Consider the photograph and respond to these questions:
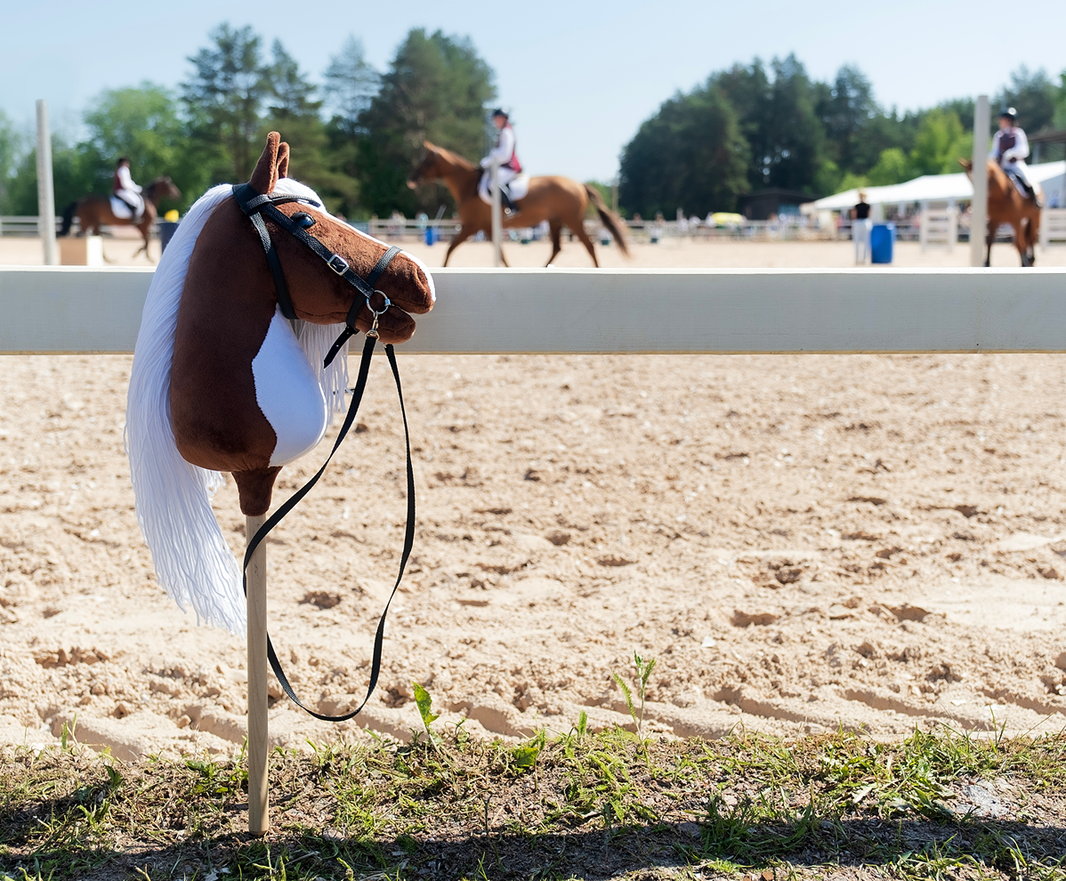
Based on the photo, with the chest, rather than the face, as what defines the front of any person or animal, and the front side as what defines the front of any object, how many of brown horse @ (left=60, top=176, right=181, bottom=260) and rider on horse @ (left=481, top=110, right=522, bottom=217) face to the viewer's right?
1

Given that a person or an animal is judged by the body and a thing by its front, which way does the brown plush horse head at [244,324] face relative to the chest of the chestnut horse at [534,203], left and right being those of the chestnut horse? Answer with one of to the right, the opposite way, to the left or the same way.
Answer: the opposite way

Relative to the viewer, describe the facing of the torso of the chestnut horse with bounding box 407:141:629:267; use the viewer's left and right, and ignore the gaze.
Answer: facing to the left of the viewer

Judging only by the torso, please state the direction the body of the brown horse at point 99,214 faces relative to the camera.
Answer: to the viewer's right

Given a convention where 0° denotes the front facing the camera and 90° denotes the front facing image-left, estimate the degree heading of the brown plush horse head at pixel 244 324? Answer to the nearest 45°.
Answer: approximately 270°

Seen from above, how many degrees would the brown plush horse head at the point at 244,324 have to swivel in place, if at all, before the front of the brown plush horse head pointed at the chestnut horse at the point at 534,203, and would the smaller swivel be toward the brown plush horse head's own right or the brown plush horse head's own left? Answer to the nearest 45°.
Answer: approximately 90° to the brown plush horse head's own left

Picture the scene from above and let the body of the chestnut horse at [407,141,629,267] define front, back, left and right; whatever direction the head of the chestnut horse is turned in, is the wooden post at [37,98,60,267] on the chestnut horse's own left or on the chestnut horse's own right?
on the chestnut horse's own left

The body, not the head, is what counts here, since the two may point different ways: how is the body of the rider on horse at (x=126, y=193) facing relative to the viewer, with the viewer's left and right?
facing to the right of the viewer

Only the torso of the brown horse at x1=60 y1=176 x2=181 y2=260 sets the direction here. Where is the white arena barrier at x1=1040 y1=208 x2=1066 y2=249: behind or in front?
in front

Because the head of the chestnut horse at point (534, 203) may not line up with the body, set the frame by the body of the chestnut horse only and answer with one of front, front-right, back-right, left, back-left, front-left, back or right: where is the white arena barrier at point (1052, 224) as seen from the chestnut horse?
back-right

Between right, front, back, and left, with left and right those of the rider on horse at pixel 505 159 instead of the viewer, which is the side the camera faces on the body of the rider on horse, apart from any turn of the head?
left
